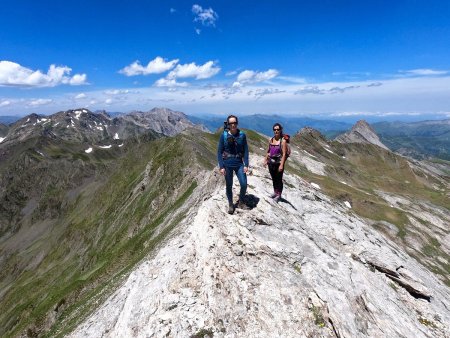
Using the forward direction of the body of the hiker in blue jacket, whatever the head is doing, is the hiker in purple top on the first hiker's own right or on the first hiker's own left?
on the first hiker's own left

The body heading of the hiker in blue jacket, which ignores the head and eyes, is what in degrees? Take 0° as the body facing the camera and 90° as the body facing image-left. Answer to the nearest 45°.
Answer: approximately 0°
